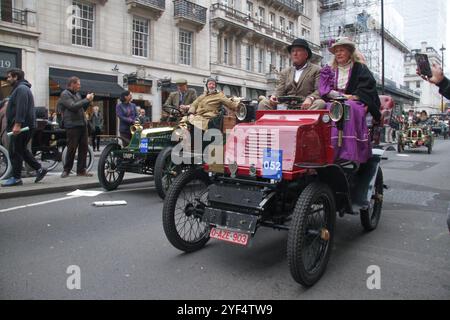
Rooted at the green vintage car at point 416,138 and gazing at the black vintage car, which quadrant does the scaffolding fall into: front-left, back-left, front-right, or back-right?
back-right

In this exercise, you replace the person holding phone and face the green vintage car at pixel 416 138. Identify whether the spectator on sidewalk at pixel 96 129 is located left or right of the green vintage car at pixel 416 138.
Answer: left

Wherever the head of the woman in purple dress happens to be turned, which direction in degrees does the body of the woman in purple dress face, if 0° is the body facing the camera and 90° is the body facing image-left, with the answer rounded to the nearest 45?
approximately 45°

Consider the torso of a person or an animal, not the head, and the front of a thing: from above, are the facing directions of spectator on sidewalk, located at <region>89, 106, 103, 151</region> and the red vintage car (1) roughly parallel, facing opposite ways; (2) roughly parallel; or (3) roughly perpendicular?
roughly perpendicular

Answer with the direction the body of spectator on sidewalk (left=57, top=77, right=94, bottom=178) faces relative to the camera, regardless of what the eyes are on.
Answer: to the viewer's right
